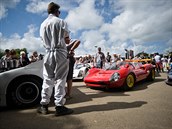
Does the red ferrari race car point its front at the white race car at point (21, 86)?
yes

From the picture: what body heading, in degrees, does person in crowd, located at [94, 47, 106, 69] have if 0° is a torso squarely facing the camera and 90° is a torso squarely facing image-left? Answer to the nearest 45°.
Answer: approximately 0°

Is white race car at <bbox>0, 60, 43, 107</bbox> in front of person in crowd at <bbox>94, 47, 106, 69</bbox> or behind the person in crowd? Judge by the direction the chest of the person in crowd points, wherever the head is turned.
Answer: in front

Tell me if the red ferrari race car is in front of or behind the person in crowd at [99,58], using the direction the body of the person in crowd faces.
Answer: in front

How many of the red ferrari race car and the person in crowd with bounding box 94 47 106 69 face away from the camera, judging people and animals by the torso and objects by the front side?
0

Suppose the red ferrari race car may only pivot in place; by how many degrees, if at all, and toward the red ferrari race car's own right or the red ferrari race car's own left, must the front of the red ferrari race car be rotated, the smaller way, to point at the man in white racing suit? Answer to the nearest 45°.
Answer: approximately 45° to the red ferrari race car's own left

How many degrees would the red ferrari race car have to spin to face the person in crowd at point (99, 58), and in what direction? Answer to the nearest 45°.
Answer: approximately 135° to its right

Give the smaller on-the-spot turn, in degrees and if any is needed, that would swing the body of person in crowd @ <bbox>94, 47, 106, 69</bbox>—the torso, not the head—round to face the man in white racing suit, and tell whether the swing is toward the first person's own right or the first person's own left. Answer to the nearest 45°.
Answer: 0° — they already face them

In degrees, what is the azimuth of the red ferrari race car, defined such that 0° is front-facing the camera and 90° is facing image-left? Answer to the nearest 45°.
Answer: approximately 45°
